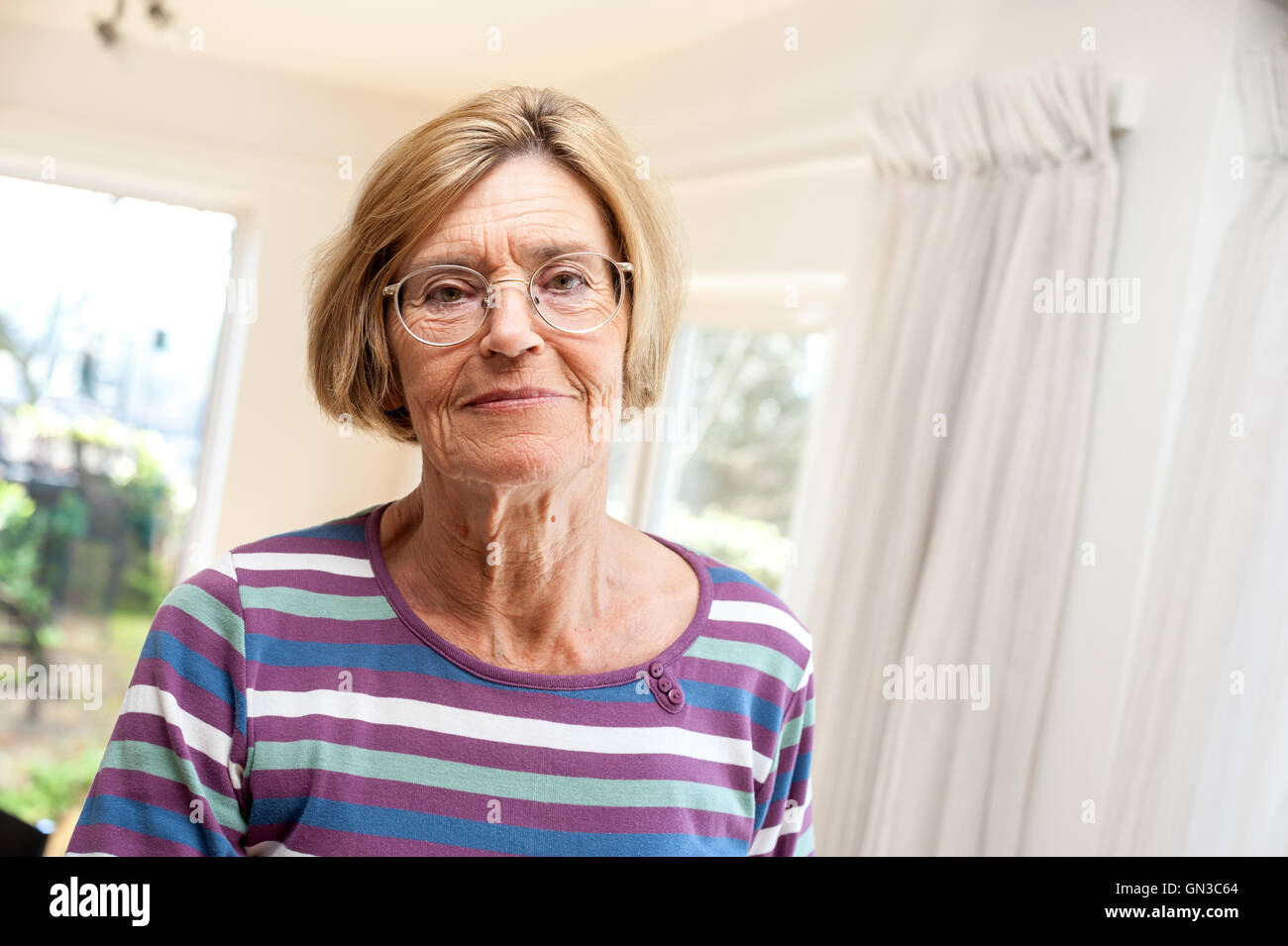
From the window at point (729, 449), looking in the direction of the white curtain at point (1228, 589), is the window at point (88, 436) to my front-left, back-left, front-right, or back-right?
back-right

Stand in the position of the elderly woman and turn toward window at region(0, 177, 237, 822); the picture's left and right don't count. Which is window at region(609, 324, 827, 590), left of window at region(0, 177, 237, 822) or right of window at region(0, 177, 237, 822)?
right

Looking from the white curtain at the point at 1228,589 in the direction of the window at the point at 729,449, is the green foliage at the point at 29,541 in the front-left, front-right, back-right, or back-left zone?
front-left

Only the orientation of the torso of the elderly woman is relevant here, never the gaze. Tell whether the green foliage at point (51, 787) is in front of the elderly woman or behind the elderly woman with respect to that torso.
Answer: behind

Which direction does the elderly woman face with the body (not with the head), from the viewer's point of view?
toward the camera

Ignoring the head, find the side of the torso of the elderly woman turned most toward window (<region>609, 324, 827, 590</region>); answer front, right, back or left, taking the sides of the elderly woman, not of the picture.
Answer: back

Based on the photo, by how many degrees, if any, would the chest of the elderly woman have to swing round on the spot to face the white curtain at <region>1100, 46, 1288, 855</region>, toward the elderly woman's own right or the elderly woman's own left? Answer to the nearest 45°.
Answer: approximately 135° to the elderly woman's own left

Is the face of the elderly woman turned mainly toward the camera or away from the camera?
toward the camera

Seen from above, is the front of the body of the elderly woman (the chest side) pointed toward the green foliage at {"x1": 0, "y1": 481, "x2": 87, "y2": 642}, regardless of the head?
no

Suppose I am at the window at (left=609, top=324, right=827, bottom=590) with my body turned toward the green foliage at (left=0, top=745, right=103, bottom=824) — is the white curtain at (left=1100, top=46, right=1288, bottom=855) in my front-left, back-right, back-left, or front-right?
back-left

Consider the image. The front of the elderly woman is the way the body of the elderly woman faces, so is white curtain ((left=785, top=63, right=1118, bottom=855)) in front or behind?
behind

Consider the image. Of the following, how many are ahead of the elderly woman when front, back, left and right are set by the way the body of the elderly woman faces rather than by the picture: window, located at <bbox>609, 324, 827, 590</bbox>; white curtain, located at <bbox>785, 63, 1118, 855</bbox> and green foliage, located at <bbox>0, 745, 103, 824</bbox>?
0
